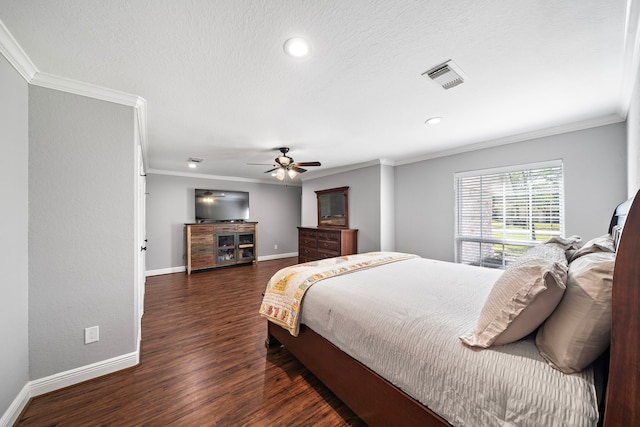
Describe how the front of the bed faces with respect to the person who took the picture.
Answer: facing away from the viewer and to the left of the viewer

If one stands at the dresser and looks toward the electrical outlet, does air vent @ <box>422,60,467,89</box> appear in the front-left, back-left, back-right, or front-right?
front-left

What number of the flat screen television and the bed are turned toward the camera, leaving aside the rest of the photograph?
1

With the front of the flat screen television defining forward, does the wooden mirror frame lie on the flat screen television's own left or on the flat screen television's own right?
on the flat screen television's own left

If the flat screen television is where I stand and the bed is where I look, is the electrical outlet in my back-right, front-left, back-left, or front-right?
front-right

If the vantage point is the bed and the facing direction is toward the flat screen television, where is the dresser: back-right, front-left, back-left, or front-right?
front-right

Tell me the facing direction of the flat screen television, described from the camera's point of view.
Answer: facing the viewer

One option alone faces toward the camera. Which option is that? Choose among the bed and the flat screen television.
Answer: the flat screen television

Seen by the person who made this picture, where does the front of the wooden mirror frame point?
facing the viewer and to the left of the viewer

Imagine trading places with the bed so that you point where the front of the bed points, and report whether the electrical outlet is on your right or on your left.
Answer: on your left

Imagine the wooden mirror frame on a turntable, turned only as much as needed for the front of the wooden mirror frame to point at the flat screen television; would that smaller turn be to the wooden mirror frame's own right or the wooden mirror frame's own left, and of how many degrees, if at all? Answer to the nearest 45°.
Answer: approximately 45° to the wooden mirror frame's own right

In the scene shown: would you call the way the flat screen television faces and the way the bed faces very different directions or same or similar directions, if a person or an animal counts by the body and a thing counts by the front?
very different directions

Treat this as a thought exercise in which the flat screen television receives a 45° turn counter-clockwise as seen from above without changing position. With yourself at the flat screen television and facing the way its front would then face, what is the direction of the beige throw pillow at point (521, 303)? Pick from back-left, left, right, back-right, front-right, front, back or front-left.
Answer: front-right

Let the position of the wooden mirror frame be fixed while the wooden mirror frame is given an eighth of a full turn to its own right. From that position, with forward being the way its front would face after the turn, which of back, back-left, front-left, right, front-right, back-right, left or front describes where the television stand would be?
front
